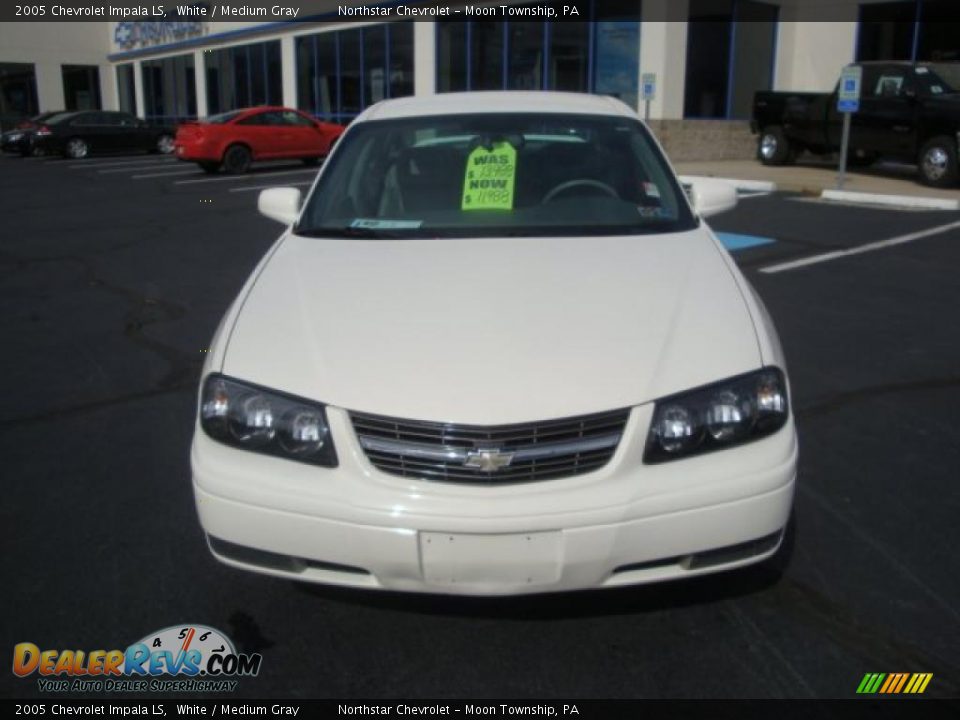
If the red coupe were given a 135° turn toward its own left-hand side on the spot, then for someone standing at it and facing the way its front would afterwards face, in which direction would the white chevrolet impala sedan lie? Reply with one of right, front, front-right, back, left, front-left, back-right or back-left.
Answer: left

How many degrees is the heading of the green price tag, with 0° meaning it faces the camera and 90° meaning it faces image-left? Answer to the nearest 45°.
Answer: approximately 0°

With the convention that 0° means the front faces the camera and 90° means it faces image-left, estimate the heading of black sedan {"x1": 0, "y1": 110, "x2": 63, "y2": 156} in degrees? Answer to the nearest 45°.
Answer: approximately 225°

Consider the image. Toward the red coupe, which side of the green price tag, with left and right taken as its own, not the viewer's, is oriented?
back

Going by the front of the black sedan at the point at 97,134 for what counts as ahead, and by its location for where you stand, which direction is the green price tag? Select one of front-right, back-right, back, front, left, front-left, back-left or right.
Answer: back-right

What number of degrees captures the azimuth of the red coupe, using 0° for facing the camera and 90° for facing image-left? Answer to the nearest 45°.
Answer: approximately 225°

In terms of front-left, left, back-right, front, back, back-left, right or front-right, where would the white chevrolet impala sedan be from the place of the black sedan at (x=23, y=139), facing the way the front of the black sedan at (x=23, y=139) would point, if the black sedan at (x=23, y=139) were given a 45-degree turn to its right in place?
right

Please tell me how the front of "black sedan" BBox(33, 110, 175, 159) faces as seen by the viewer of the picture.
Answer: facing away from the viewer and to the right of the viewer

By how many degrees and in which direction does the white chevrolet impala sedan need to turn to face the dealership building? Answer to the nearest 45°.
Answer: approximately 180°
